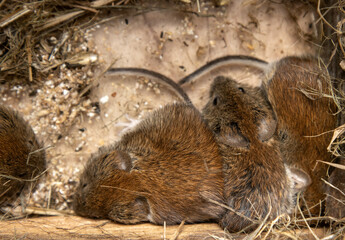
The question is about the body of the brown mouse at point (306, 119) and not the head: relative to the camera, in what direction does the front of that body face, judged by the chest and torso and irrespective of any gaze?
toward the camera

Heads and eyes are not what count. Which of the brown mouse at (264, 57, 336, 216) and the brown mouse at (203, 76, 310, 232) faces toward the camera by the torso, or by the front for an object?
the brown mouse at (264, 57, 336, 216)

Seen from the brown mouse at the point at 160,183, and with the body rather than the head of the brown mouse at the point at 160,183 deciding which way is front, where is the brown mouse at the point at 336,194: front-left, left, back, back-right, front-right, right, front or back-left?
back-left

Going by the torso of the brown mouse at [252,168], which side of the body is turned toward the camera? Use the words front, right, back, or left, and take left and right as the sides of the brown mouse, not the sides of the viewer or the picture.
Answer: back

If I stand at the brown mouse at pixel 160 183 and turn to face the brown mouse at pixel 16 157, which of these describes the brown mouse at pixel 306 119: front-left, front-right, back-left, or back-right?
back-right

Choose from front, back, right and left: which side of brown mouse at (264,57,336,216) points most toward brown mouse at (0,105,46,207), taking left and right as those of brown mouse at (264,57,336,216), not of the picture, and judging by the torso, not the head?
right

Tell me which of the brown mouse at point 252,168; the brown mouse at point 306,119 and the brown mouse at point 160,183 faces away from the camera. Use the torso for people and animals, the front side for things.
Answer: the brown mouse at point 252,168

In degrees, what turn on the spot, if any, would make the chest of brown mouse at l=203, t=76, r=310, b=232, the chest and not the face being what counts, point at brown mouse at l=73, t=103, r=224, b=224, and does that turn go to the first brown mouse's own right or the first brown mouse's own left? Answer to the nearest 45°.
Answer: approximately 90° to the first brown mouse's own left

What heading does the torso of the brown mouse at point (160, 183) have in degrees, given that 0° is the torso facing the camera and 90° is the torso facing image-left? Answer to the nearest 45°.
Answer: approximately 45°
